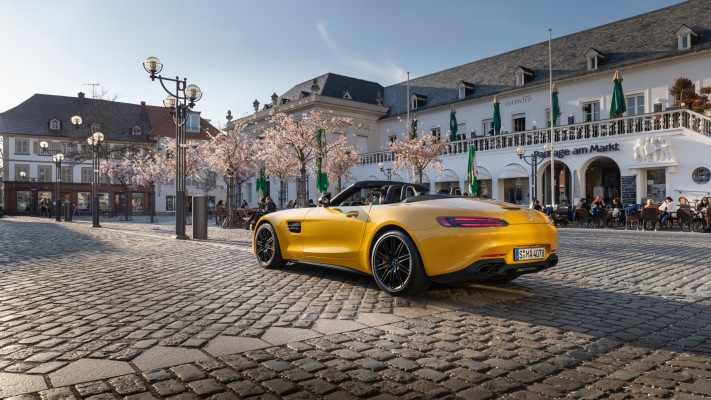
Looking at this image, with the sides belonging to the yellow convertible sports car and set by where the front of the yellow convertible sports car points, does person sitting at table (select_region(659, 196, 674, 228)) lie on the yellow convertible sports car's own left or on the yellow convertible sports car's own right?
on the yellow convertible sports car's own right

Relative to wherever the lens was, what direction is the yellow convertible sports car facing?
facing away from the viewer and to the left of the viewer

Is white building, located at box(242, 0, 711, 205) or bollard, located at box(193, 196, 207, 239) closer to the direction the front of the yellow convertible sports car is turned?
the bollard

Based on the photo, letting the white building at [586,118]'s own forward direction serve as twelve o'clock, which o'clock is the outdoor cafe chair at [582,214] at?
The outdoor cafe chair is roughly at 11 o'clock from the white building.

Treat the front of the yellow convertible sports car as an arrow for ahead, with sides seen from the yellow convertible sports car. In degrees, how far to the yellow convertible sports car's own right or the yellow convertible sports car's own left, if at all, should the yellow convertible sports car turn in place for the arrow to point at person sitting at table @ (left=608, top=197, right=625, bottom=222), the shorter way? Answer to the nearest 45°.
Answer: approximately 90° to the yellow convertible sports car's own right

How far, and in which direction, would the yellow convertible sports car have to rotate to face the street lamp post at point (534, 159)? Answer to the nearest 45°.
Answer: approximately 45° to its right

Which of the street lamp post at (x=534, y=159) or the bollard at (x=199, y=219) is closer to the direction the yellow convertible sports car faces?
the bollard

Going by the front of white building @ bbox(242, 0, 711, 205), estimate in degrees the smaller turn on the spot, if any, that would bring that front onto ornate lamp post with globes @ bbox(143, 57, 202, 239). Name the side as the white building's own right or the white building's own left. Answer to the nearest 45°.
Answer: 0° — it already faces it

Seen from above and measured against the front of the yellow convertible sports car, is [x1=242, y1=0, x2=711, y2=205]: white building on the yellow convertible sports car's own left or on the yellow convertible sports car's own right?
on the yellow convertible sports car's own right

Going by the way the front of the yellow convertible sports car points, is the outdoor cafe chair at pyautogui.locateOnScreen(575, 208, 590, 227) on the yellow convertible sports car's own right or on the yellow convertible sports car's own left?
on the yellow convertible sports car's own right

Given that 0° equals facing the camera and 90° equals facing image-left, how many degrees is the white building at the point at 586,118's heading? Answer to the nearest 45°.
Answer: approximately 45°

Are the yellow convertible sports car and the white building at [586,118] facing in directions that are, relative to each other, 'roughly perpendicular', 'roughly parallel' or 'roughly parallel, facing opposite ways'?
roughly perpendicular
